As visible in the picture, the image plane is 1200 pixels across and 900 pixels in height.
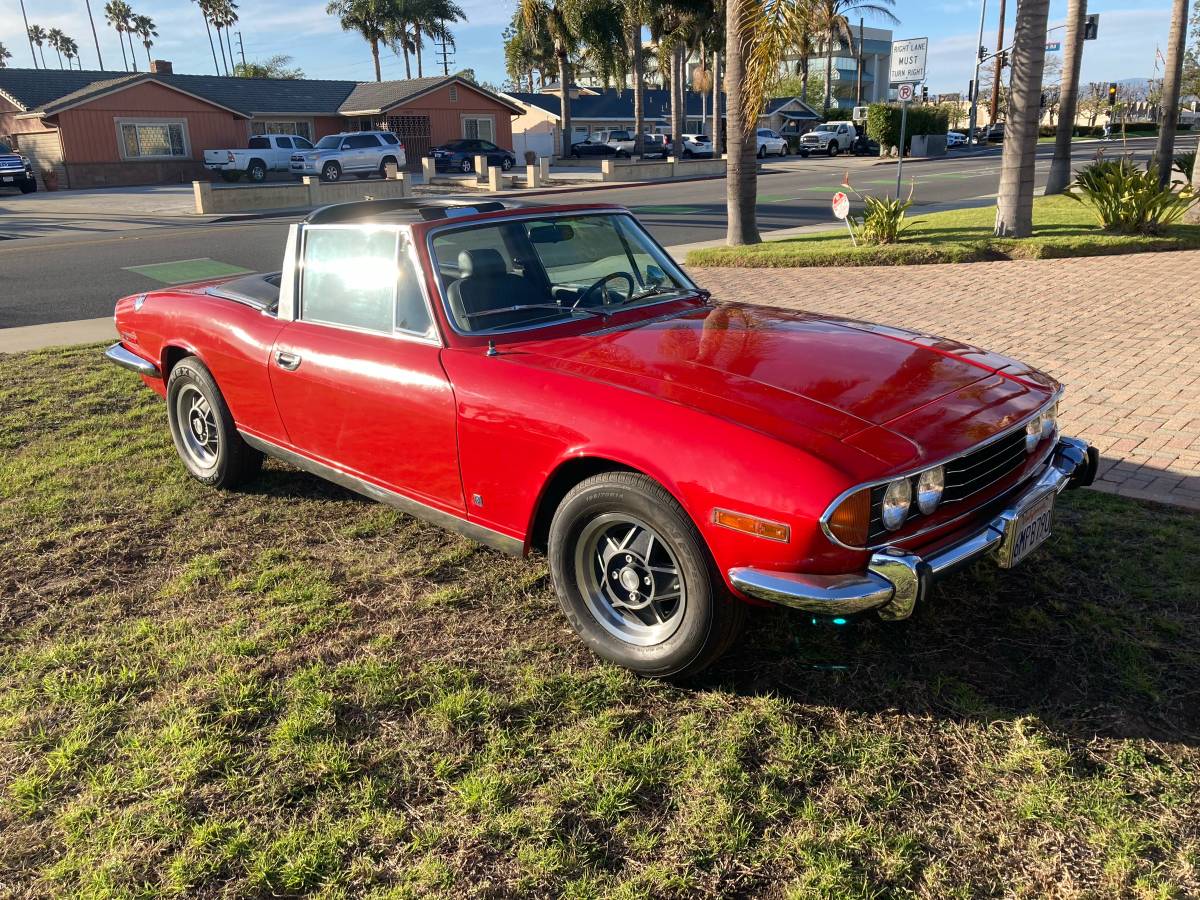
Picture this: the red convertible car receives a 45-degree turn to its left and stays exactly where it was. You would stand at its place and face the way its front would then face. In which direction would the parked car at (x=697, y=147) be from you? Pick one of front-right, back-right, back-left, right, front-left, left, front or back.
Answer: left

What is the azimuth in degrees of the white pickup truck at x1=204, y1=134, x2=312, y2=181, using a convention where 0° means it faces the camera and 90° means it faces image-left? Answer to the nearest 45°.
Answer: approximately 225°

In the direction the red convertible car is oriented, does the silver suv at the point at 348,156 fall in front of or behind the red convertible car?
behind

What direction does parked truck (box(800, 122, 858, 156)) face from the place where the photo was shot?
facing the viewer and to the left of the viewer

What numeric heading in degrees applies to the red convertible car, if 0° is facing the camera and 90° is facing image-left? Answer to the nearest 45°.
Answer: approximately 315°

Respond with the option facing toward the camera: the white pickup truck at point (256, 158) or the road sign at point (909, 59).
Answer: the road sign

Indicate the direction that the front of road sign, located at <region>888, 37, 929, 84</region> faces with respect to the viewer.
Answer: facing the viewer

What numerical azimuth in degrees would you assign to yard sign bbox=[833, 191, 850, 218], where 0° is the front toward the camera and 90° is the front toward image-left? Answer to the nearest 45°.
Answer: approximately 0°

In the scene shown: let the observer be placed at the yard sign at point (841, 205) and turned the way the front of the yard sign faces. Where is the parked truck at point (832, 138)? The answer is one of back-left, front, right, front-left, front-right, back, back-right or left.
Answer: back

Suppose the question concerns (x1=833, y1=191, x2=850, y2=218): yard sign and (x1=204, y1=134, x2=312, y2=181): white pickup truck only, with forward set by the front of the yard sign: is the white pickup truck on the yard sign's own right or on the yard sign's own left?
on the yard sign's own right

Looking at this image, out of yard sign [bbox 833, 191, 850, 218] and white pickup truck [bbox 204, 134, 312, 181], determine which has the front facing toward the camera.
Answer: the yard sign

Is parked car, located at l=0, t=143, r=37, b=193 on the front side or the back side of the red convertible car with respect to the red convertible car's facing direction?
on the back side

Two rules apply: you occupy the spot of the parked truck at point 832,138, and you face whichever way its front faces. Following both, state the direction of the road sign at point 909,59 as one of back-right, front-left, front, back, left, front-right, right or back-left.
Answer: front-left

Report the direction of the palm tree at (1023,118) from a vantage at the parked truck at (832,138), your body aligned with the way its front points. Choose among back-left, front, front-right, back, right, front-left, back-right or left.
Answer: front-left

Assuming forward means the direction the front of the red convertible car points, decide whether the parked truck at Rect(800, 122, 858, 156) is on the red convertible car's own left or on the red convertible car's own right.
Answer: on the red convertible car's own left
